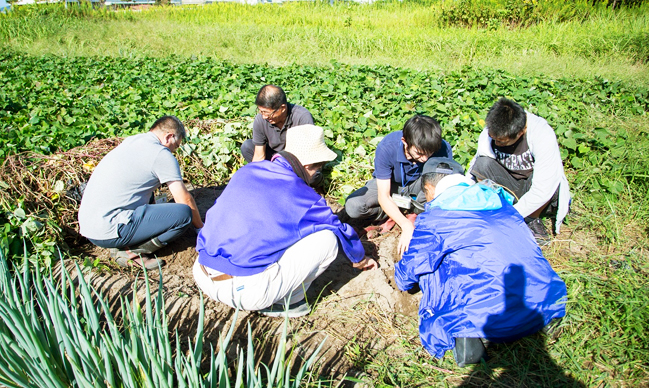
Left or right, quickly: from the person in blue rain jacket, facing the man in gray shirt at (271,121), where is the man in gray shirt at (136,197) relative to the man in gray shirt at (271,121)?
left

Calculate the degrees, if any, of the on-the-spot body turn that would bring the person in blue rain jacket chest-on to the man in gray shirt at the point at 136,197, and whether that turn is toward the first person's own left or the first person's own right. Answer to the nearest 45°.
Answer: approximately 45° to the first person's own left

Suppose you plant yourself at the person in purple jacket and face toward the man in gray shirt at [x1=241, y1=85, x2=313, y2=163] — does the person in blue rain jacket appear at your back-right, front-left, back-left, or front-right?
back-right

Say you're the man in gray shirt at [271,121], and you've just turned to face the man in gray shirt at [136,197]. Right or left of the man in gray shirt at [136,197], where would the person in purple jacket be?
left

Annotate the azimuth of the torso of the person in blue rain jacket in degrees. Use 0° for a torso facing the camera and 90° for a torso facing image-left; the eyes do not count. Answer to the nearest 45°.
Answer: approximately 135°

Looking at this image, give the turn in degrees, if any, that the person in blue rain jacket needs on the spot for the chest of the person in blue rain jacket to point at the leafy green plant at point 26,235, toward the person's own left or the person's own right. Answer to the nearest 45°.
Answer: approximately 45° to the person's own left

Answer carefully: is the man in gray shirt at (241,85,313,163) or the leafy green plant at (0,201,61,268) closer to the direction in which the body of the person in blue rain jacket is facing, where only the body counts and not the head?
the man in gray shirt

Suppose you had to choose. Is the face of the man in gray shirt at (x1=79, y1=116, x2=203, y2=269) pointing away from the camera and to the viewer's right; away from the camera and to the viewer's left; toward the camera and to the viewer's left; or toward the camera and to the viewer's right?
away from the camera and to the viewer's right

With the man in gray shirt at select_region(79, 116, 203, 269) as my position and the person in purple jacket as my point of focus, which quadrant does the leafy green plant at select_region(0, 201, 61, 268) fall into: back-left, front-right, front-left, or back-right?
back-right

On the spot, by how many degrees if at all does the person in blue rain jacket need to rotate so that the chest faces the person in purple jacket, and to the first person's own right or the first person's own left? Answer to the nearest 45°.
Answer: approximately 45° to the first person's own left
